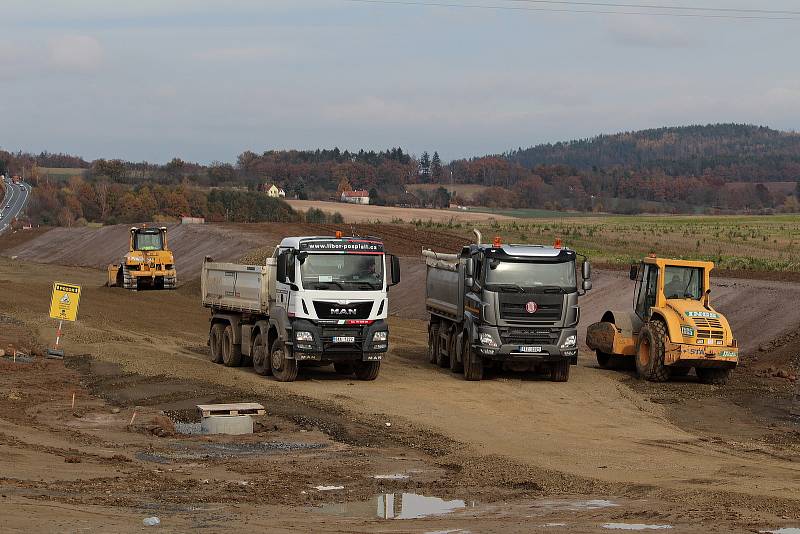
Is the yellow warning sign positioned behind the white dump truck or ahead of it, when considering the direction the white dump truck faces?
behind

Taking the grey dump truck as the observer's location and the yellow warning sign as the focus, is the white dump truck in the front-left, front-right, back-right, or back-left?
front-left

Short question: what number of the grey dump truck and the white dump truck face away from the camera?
0

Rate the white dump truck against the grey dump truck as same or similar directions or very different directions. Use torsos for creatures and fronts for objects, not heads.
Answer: same or similar directions

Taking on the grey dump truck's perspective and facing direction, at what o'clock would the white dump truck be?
The white dump truck is roughly at 4 o'clock from the grey dump truck.

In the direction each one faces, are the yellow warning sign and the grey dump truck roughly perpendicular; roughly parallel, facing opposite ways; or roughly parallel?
roughly parallel

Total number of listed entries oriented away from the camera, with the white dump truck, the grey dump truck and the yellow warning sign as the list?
0

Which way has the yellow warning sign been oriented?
toward the camera

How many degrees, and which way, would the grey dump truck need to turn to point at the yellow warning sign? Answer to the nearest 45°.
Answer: approximately 135° to its right

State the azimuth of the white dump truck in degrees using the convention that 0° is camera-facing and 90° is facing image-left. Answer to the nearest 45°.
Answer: approximately 315°

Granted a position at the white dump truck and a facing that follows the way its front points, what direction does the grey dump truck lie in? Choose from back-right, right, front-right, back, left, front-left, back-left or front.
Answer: front-left

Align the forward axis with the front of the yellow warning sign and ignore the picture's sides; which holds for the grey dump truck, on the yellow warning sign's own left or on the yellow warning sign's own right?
on the yellow warning sign's own left

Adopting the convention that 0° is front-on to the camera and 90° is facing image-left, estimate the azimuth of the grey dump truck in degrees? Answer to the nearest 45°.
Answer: approximately 315°
